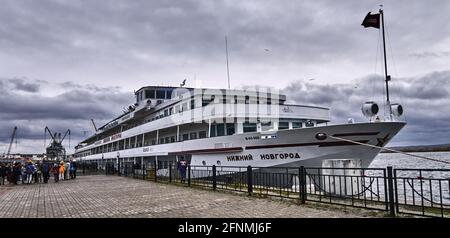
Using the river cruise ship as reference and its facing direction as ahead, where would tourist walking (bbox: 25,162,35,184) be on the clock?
The tourist walking is roughly at 5 o'clock from the river cruise ship.

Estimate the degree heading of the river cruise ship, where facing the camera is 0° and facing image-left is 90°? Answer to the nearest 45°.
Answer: approximately 315°

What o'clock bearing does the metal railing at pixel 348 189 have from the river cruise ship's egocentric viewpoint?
The metal railing is roughly at 1 o'clock from the river cruise ship.
